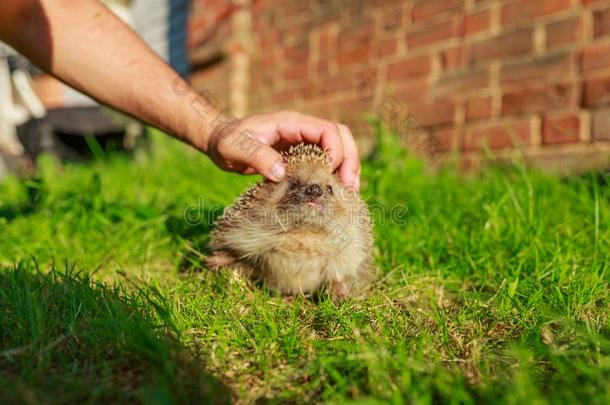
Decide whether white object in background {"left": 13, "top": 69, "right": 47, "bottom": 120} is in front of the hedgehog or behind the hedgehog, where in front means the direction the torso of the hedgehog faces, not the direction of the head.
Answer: behind

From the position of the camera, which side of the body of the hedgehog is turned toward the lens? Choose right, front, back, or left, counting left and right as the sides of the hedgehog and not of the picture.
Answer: front

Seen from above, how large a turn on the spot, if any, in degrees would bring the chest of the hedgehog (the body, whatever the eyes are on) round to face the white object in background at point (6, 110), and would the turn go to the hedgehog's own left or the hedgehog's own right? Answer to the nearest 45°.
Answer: approximately 135° to the hedgehog's own right
